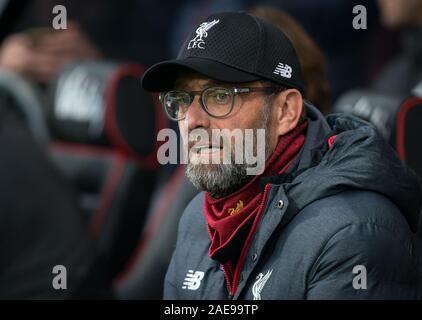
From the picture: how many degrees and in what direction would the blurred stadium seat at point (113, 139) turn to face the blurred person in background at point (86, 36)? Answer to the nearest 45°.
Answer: approximately 135° to its right

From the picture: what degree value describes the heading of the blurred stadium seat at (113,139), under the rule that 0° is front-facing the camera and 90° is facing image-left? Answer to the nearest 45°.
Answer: approximately 45°

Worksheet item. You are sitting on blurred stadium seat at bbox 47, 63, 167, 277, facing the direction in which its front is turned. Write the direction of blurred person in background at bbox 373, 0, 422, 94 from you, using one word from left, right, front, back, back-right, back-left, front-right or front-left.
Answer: back-left

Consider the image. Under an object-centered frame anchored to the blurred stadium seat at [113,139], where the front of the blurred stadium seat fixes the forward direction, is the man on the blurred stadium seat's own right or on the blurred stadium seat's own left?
on the blurred stadium seat's own left

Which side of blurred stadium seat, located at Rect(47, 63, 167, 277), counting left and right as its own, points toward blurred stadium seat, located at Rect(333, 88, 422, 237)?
left

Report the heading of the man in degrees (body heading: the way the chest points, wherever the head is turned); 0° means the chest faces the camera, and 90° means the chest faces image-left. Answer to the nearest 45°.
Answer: approximately 45°

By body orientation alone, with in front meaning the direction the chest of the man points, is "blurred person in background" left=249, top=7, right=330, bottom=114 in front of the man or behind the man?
behind
